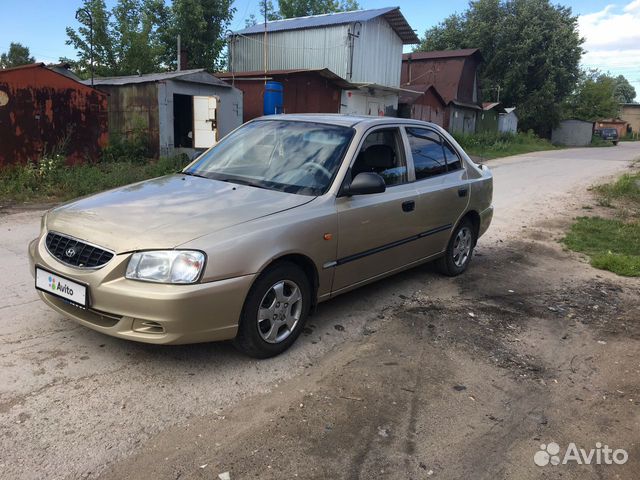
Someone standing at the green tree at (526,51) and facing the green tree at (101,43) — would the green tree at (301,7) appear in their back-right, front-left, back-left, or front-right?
front-right

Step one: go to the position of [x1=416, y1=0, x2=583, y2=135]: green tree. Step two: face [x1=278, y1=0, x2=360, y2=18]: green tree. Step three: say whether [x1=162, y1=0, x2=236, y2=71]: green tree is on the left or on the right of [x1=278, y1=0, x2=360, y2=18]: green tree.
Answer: left

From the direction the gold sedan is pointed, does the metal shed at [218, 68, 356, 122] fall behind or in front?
behind

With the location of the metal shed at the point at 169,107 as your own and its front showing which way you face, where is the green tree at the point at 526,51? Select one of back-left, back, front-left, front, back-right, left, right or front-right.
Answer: left

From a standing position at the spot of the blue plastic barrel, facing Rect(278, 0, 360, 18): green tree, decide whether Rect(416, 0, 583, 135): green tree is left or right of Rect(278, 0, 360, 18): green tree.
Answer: right

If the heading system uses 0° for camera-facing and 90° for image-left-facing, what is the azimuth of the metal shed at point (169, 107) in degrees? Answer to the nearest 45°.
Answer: approximately 315°

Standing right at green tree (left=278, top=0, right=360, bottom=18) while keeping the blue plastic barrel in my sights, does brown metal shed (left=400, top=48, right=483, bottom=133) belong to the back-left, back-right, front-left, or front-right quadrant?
front-left

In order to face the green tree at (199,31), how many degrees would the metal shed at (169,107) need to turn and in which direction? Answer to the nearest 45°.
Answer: approximately 135° to its left

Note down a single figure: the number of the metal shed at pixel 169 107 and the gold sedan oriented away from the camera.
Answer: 0

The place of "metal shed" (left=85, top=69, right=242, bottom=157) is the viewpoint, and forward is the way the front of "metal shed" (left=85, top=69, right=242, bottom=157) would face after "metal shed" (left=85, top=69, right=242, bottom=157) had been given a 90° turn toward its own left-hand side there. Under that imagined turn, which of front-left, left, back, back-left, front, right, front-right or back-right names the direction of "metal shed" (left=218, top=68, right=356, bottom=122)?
front

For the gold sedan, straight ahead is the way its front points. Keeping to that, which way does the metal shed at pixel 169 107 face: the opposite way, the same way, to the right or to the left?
to the left

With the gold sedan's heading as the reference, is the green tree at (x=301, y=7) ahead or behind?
behind

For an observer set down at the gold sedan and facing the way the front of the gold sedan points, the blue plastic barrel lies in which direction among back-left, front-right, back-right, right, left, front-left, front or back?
back-right

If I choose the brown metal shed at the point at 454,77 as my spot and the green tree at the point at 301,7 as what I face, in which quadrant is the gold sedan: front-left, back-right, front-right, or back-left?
back-left

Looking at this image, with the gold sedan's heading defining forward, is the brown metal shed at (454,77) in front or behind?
behind

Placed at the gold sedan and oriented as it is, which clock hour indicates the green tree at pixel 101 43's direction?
The green tree is roughly at 4 o'clock from the gold sedan.

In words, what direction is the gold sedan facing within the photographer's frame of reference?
facing the viewer and to the left of the viewer

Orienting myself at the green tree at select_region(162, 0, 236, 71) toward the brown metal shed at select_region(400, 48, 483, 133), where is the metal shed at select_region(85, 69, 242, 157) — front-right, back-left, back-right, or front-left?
back-right

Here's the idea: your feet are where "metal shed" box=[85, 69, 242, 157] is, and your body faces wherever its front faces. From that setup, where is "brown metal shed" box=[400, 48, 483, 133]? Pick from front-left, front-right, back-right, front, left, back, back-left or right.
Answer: left

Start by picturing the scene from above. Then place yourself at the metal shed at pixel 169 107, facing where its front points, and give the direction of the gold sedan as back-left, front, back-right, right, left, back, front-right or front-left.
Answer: front-right
